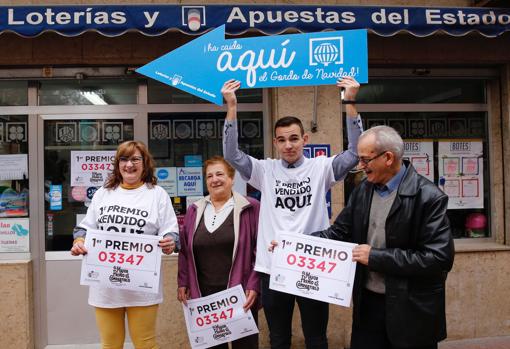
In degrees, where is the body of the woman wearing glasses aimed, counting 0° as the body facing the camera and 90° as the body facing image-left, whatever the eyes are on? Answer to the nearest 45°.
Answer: approximately 0°

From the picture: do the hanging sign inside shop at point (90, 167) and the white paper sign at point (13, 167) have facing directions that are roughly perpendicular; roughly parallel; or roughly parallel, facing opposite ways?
roughly parallel

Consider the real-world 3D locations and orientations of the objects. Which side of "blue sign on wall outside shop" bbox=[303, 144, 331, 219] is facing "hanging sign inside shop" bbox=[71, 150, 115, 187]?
right

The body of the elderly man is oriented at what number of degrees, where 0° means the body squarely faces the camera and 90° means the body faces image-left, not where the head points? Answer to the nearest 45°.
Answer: approximately 45°

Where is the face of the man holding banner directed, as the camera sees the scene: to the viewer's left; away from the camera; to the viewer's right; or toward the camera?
toward the camera

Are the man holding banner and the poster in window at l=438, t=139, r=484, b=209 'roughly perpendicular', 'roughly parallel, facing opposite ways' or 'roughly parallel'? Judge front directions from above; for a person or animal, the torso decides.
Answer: roughly parallel

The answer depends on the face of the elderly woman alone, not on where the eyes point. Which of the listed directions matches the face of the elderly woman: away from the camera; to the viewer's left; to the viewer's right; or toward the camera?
toward the camera

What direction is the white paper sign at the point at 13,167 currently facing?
toward the camera

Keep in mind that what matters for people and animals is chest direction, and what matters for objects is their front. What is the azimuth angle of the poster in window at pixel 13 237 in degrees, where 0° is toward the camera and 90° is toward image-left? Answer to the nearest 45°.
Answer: approximately 0°

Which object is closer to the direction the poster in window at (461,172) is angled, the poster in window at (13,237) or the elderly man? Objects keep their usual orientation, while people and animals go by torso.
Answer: the elderly man

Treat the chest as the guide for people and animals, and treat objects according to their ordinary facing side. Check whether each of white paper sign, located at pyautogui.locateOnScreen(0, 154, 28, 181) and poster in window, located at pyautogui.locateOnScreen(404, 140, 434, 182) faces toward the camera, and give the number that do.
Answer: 2

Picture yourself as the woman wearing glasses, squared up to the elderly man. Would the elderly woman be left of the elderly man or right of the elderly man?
left

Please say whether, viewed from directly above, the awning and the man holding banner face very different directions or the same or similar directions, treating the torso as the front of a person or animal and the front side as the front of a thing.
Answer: same or similar directions

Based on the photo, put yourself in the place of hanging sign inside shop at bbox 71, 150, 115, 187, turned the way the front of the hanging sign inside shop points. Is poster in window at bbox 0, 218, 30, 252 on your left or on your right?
on your right

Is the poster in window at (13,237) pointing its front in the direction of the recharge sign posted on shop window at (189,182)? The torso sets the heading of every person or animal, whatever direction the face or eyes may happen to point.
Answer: no

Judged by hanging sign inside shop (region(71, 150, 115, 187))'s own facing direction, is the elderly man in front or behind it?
in front

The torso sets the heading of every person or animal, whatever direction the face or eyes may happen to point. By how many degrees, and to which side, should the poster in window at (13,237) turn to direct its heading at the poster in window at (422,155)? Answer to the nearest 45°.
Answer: approximately 90° to its left

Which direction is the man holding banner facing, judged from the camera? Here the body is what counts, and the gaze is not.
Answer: toward the camera

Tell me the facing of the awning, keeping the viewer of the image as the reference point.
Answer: facing the viewer
